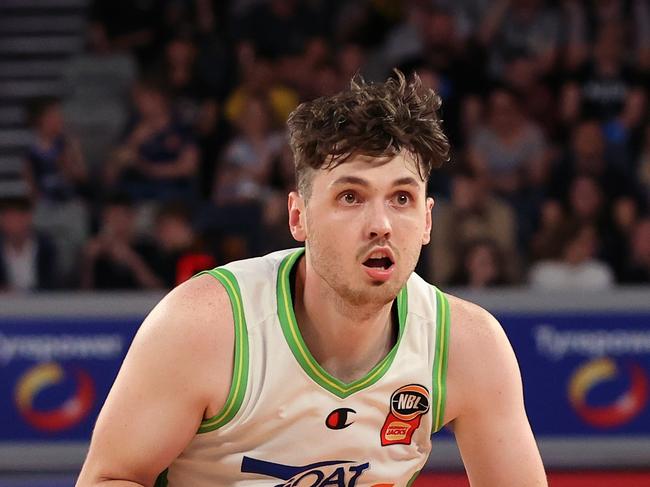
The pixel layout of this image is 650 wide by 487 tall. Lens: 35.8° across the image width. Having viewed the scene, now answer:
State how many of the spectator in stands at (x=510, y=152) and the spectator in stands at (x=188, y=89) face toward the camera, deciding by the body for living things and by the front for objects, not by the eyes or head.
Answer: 2

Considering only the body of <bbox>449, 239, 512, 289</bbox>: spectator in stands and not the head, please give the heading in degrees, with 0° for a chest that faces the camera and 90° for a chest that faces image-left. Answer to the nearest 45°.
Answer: approximately 0°

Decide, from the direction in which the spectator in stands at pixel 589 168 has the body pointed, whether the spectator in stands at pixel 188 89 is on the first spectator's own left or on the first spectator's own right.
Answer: on the first spectator's own right

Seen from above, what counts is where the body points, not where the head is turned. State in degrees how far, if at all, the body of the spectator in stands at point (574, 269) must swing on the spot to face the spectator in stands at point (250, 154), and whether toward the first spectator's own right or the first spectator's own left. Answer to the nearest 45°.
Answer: approximately 90° to the first spectator's own right

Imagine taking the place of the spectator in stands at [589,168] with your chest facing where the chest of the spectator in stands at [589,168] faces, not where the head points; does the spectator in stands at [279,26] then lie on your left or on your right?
on your right
